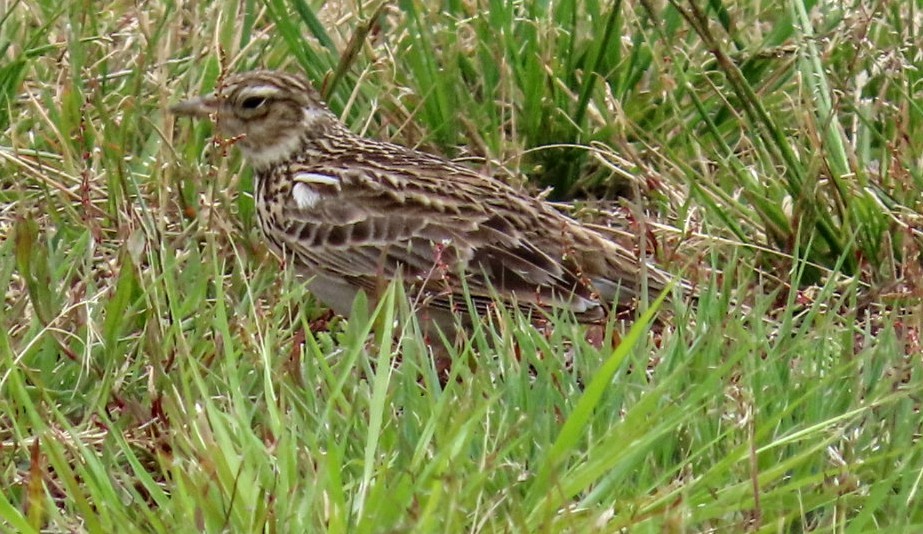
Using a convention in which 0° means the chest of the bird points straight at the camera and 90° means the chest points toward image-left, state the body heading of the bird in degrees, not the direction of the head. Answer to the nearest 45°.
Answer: approximately 90°
